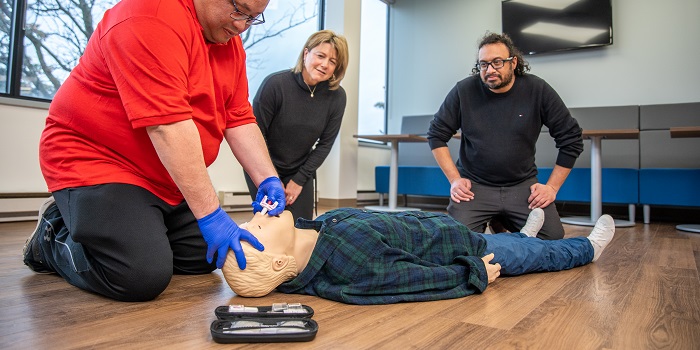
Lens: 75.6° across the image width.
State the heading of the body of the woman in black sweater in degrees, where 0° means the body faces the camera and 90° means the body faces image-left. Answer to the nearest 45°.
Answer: approximately 0°

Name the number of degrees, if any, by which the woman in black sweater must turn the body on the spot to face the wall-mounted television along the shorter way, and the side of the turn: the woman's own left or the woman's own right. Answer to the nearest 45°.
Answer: approximately 135° to the woman's own left

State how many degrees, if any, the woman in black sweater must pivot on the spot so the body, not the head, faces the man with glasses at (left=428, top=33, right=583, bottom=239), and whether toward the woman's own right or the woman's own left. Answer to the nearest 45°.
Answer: approximately 90° to the woman's own left

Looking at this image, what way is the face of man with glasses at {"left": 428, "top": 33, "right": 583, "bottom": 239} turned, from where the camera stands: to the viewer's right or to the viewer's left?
to the viewer's left

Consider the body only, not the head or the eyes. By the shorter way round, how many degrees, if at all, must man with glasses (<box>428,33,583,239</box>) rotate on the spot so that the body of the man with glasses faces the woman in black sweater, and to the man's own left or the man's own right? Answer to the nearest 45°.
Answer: approximately 90° to the man's own right

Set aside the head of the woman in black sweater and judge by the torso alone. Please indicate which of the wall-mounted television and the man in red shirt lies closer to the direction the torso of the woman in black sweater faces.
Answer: the man in red shirt

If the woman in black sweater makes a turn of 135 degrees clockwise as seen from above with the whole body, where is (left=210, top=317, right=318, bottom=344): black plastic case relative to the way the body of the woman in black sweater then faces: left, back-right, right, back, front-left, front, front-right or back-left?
back-left

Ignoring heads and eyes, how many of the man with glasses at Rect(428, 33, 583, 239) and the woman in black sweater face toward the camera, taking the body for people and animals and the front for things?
2

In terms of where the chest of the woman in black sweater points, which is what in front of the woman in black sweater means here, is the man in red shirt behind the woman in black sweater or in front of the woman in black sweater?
in front
